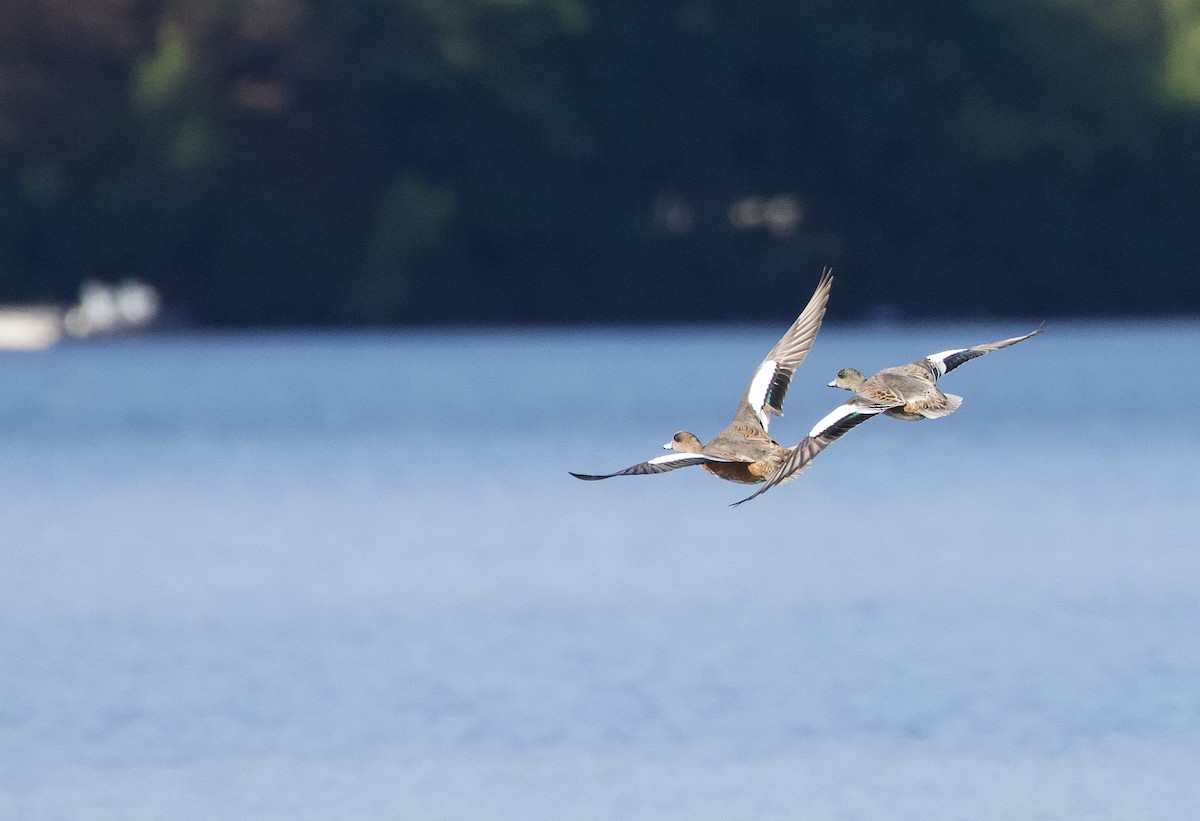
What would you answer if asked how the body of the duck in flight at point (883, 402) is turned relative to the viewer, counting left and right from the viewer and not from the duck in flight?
facing away from the viewer and to the left of the viewer

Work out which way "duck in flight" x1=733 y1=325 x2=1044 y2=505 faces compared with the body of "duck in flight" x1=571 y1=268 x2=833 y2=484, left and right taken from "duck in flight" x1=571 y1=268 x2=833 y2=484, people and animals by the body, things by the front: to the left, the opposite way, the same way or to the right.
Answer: the same way

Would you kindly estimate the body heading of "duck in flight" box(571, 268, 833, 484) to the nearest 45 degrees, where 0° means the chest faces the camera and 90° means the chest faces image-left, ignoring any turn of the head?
approximately 135°
